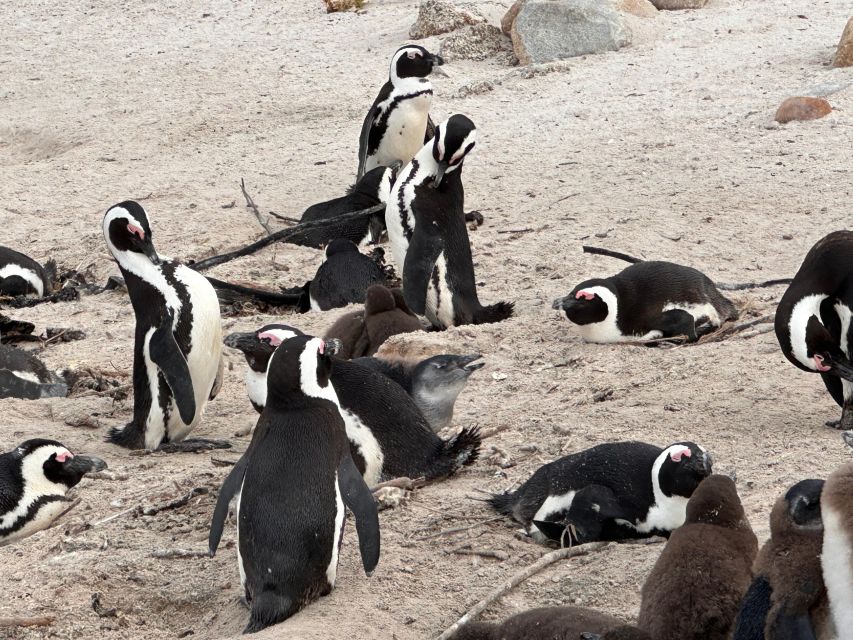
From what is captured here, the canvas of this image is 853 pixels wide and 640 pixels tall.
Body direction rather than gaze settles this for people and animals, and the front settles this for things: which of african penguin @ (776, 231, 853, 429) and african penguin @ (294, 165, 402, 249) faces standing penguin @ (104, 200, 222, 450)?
african penguin @ (776, 231, 853, 429)

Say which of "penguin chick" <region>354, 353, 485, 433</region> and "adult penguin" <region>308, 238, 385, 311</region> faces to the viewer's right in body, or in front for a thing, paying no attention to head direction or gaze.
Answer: "penguin chick" <region>354, 353, 485, 433</region>

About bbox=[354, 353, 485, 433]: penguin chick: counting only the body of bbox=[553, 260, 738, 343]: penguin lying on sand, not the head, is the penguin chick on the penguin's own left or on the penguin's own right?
on the penguin's own left

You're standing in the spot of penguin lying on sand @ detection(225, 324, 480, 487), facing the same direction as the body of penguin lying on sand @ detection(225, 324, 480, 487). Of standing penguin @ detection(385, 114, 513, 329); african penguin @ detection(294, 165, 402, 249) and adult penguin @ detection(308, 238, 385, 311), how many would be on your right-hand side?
3

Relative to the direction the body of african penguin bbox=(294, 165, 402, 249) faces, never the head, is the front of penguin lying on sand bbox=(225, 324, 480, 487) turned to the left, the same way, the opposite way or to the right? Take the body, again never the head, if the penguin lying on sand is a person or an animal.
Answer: the opposite way

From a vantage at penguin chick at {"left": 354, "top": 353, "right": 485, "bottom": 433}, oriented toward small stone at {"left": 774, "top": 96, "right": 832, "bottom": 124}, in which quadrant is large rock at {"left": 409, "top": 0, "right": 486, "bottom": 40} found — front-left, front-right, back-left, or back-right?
front-left

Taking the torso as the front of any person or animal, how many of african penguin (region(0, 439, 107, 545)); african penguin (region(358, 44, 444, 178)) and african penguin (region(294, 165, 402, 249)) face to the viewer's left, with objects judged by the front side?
0

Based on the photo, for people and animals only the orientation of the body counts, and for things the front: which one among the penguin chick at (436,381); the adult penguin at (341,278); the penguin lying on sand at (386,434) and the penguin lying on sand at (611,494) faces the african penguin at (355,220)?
the adult penguin at (341,278)

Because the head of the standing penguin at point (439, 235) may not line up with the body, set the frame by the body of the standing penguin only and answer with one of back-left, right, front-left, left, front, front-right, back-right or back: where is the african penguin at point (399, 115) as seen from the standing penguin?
right

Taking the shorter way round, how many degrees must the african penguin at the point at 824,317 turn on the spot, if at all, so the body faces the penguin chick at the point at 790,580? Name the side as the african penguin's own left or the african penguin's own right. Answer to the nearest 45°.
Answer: approximately 90° to the african penguin's own left

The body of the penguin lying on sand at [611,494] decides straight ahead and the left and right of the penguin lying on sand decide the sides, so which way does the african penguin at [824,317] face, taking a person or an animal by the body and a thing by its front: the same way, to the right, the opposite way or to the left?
the opposite way

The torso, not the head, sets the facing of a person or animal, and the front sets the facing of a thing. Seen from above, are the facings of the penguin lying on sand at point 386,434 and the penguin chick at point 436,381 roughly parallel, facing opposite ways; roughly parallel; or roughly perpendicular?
roughly parallel, facing opposite ways

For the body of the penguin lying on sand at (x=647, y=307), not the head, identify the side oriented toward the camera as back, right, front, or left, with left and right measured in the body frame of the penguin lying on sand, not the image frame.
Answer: left

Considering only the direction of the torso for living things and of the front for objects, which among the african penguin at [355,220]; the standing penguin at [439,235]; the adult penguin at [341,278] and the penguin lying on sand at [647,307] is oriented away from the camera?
the adult penguin

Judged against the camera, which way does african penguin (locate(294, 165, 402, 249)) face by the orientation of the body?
to the viewer's right

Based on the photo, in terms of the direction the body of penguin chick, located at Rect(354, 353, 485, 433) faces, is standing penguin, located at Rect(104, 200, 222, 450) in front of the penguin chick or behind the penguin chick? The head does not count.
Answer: behind

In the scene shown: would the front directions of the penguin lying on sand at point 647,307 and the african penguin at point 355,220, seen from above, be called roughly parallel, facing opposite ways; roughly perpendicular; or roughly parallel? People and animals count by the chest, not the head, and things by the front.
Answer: roughly parallel, facing opposite ways

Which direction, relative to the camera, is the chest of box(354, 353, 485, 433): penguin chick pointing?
to the viewer's right
